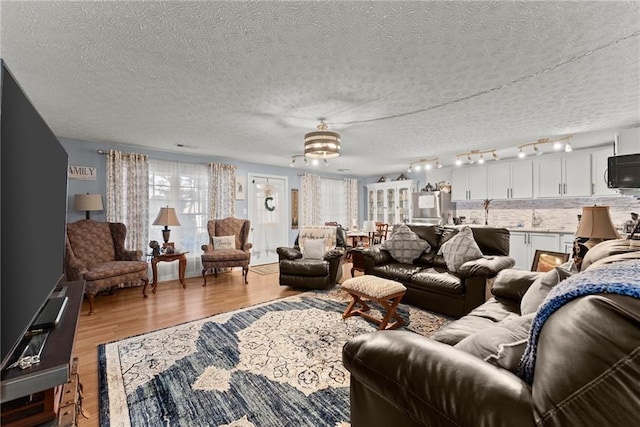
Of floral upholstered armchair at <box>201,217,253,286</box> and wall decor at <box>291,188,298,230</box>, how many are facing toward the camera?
2

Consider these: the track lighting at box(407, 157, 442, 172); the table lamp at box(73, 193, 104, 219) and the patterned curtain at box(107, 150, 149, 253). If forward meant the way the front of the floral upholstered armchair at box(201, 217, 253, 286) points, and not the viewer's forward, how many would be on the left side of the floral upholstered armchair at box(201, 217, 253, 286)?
1

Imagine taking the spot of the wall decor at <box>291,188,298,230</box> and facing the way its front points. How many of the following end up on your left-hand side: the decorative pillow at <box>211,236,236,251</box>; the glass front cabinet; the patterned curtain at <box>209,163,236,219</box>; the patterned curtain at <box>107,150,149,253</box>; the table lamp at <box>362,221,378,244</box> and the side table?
2

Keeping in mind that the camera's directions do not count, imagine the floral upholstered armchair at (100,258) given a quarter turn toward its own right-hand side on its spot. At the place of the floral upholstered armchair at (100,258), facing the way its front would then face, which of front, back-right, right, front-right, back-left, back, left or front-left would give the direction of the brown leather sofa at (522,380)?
front-left

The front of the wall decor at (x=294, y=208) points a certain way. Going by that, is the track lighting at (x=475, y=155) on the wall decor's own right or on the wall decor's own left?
on the wall decor's own left

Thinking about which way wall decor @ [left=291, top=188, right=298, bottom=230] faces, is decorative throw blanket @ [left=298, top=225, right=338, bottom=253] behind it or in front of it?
in front

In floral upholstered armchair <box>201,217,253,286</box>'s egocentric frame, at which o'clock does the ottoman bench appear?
The ottoman bench is roughly at 11 o'clock from the floral upholstered armchair.

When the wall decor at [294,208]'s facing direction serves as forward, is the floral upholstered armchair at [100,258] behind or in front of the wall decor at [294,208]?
in front

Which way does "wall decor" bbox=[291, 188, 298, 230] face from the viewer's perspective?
toward the camera

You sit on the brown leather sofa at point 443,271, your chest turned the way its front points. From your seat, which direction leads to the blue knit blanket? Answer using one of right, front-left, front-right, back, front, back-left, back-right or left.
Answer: front-left

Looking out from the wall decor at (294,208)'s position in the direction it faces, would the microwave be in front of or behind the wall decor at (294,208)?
in front

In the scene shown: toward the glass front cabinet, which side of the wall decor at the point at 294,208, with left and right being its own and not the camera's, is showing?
left

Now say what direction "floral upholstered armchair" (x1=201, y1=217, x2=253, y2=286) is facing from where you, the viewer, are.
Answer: facing the viewer

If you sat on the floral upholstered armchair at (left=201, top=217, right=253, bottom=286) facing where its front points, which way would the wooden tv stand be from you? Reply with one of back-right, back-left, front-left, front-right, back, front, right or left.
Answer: front

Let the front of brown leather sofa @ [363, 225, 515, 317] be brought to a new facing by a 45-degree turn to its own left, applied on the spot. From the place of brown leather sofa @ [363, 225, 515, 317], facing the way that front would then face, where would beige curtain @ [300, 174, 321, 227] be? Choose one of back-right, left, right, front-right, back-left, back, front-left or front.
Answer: back-right
